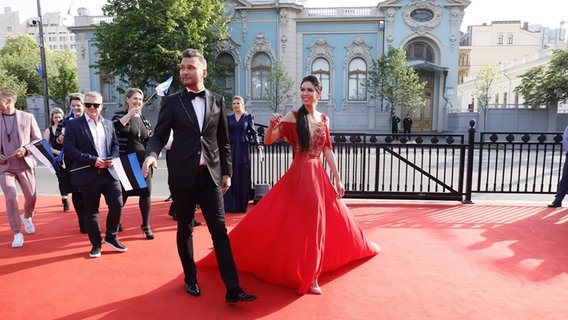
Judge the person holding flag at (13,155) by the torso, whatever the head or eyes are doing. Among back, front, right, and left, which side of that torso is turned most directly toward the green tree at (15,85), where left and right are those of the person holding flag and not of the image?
back

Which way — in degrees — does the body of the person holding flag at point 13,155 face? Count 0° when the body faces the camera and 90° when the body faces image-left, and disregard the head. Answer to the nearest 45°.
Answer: approximately 0°

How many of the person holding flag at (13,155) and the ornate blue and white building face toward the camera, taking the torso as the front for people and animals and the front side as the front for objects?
2

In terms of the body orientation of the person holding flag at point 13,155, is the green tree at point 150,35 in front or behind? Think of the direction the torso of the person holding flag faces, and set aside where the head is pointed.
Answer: behind

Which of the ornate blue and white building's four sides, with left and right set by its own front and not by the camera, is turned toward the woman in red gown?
front

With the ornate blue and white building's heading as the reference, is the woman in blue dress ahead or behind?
ahead

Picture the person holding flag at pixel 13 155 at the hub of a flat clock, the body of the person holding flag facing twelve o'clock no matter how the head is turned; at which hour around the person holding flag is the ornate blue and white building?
The ornate blue and white building is roughly at 8 o'clock from the person holding flag.

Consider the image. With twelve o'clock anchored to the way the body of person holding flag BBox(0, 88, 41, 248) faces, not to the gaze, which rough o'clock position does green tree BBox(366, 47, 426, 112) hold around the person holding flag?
The green tree is roughly at 8 o'clock from the person holding flag.

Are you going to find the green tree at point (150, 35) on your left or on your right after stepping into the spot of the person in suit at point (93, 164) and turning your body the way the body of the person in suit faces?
on your left

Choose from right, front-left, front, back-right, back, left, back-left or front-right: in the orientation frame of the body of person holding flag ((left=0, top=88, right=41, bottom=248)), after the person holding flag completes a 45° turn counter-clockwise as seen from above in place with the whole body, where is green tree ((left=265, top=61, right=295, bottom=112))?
left
